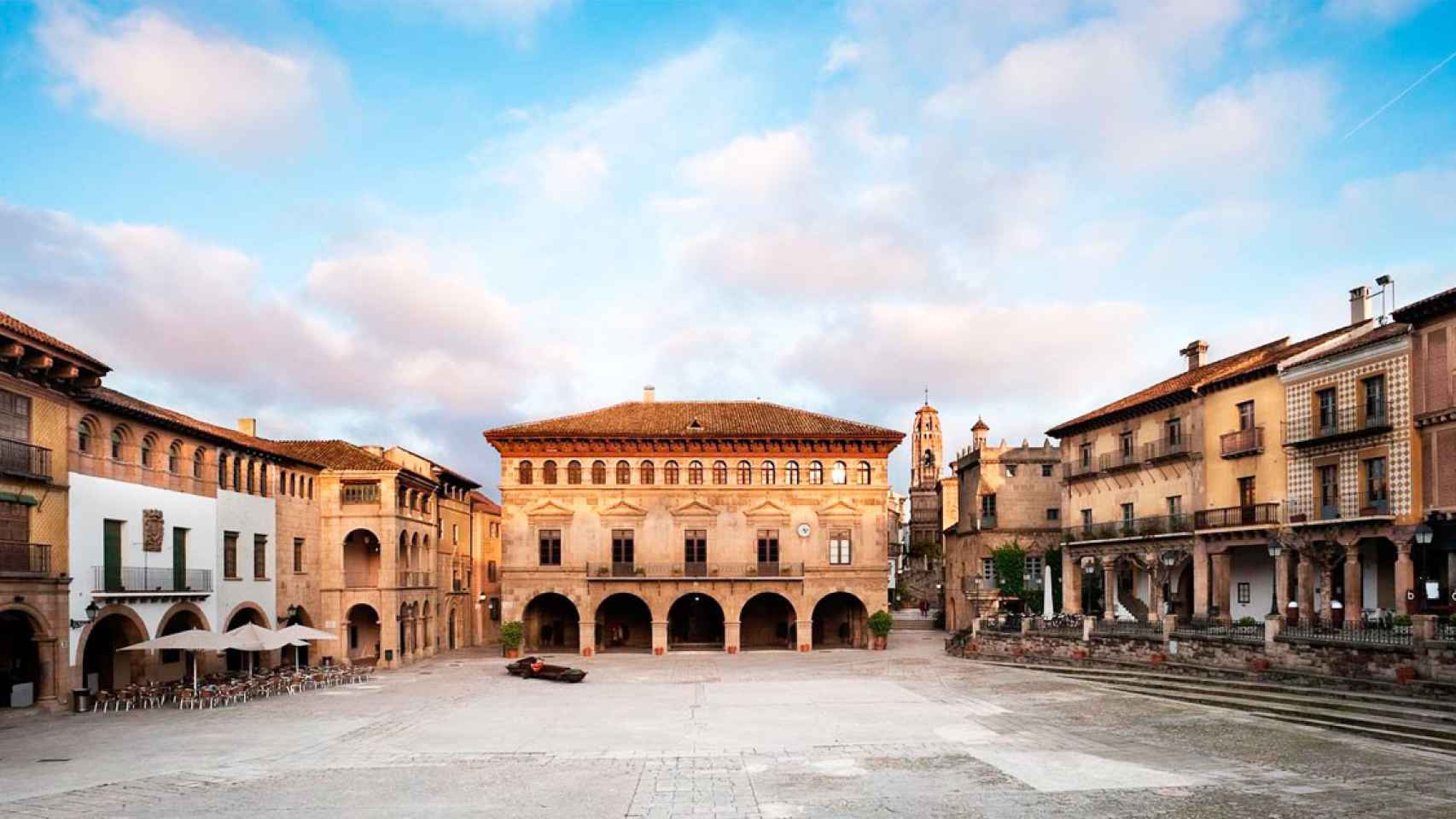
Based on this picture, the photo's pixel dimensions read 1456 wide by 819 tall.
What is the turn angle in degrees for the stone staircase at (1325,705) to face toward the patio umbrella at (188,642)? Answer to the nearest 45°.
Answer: approximately 45° to its right

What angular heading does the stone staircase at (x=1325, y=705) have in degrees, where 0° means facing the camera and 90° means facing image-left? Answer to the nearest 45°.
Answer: approximately 45°
